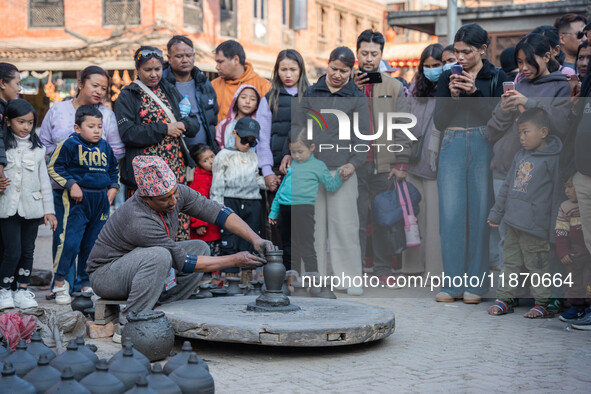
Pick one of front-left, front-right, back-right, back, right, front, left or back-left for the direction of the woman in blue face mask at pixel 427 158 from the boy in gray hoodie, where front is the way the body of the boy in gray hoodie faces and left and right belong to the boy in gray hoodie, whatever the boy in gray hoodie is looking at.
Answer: right

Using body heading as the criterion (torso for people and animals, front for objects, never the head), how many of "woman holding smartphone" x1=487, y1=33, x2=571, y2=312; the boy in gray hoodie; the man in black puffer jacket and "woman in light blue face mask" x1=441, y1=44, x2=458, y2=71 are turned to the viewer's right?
0

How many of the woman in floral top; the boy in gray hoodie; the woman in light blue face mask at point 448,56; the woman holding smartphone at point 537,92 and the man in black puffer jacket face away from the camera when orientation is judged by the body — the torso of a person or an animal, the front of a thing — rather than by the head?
0

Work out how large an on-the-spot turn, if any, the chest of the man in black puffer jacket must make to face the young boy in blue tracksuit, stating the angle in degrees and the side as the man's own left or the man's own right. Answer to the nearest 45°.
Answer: approximately 45° to the man's own right

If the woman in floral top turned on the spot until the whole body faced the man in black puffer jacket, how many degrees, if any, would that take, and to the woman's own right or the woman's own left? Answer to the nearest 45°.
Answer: approximately 90° to the woman's own left

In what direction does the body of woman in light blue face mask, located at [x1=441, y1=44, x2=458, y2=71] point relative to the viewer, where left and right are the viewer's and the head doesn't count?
facing the viewer and to the left of the viewer

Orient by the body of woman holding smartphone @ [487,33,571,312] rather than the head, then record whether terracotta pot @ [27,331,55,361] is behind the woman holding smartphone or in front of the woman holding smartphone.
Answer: in front

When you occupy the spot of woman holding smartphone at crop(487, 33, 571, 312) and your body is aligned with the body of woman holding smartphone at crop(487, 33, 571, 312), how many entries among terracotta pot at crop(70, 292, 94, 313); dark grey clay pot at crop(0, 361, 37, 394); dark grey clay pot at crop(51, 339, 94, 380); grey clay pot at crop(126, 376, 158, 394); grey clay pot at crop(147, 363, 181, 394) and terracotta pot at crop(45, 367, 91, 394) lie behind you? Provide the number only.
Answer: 0

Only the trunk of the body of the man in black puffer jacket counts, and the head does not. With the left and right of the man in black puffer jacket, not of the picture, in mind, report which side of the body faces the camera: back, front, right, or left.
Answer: front

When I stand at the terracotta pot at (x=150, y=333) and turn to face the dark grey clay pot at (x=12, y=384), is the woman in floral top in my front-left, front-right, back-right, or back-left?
back-right

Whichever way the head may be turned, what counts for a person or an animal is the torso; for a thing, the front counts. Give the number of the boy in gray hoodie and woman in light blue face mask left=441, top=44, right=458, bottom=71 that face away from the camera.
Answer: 0

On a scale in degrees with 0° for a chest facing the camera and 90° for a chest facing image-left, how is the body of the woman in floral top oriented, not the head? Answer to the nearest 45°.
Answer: approximately 315°

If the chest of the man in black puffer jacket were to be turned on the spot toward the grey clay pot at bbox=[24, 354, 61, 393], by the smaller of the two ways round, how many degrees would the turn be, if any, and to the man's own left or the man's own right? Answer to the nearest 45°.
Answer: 0° — they already face it

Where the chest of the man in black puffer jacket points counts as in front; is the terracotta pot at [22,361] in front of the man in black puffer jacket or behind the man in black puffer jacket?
in front

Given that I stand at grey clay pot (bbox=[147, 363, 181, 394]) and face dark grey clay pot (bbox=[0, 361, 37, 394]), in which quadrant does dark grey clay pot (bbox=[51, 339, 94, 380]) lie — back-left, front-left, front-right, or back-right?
front-right

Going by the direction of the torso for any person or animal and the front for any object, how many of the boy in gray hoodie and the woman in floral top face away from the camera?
0

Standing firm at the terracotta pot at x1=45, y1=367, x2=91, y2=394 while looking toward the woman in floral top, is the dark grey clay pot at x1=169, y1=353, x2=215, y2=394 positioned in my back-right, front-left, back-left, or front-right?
front-right

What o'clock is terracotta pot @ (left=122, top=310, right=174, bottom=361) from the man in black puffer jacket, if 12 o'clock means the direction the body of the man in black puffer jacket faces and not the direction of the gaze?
The terracotta pot is roughly at 12 o'clock from the man in black puffer jacket.
